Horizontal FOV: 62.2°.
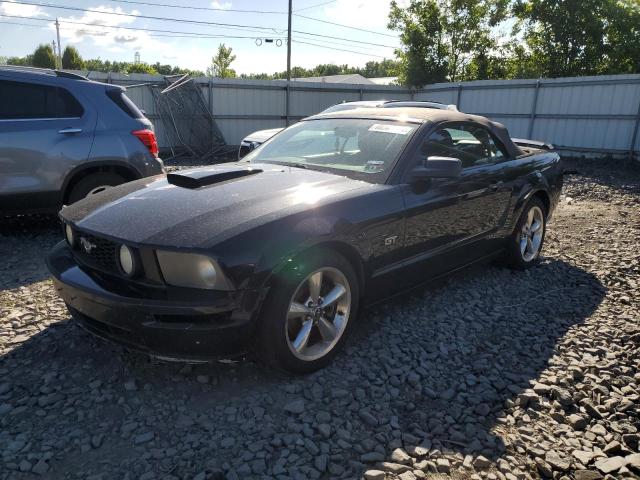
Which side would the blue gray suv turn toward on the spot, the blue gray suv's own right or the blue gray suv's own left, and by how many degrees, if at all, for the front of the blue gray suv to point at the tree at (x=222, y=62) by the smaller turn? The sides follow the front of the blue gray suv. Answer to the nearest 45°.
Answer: approximately 90° to the blue gray suv's own right

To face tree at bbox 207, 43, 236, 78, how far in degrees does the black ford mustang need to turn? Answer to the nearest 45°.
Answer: approximately 135° to its right

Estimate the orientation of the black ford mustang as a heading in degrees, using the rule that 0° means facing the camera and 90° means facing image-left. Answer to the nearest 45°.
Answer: approximately 45°

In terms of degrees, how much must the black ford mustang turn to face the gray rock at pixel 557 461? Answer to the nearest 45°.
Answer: approximately 90° to its left

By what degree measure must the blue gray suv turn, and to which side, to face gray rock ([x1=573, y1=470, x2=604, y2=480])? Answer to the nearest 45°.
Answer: approximately 135° to its left

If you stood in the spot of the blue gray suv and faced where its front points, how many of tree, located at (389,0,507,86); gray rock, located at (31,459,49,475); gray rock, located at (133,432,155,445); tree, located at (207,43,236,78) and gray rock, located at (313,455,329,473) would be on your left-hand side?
3

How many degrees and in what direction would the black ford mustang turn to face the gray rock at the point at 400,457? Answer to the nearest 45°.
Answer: approximately 90° to its left

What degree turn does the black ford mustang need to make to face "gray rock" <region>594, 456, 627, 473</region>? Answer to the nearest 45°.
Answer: approximately 90° to its left

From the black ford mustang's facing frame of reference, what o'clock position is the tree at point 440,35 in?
The tree is roughly at 5 o'clock from the black ford mustang.

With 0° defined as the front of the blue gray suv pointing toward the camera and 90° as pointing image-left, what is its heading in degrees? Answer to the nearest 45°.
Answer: approximately 90°

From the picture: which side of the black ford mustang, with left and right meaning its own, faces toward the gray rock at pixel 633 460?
left

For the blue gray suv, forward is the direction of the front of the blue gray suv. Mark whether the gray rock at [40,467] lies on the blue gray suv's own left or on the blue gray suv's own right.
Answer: on the blue gray suv's own left

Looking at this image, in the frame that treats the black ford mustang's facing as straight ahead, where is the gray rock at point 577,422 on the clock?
The gray rock is roughly at 8 o'clock from the black ford mustang.

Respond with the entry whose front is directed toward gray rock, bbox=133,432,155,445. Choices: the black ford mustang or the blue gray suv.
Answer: the black ford mustang
